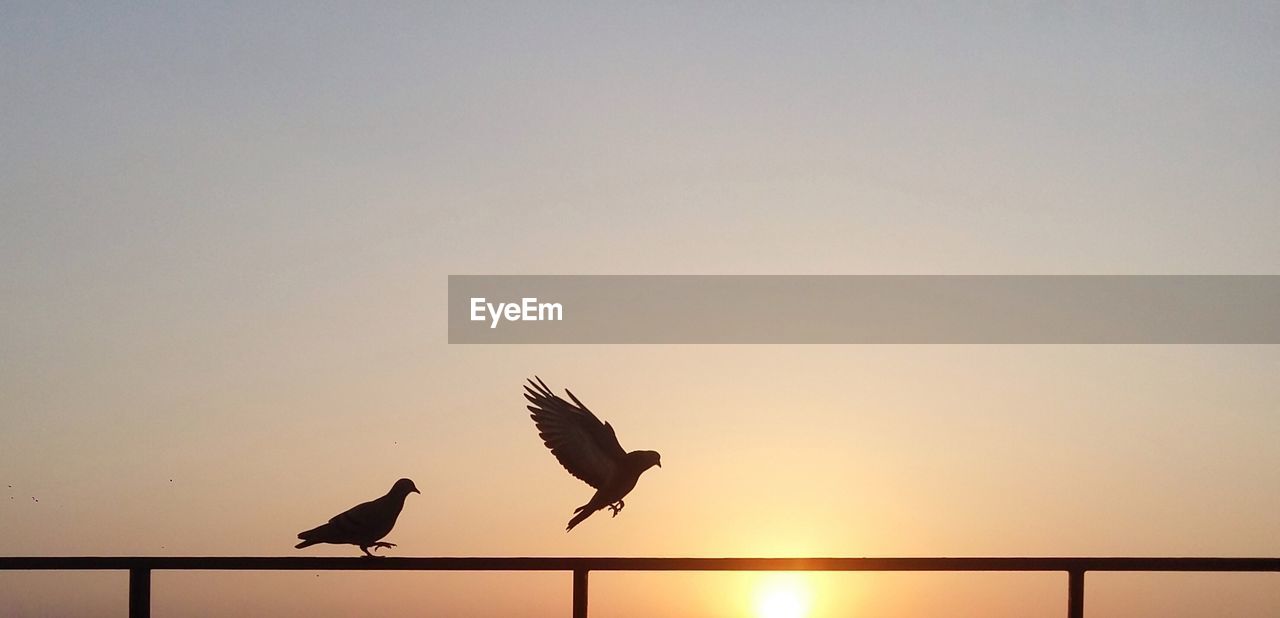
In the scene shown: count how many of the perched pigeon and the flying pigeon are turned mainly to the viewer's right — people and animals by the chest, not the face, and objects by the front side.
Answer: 2

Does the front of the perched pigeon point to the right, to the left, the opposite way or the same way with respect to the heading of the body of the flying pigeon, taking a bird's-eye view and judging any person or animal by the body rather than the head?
the same way

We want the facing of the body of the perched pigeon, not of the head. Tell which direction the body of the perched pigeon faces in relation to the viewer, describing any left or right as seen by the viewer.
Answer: facing to the right of the viewer

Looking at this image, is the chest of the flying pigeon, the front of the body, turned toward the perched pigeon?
no

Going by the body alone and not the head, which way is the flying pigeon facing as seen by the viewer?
to the viewer's right
